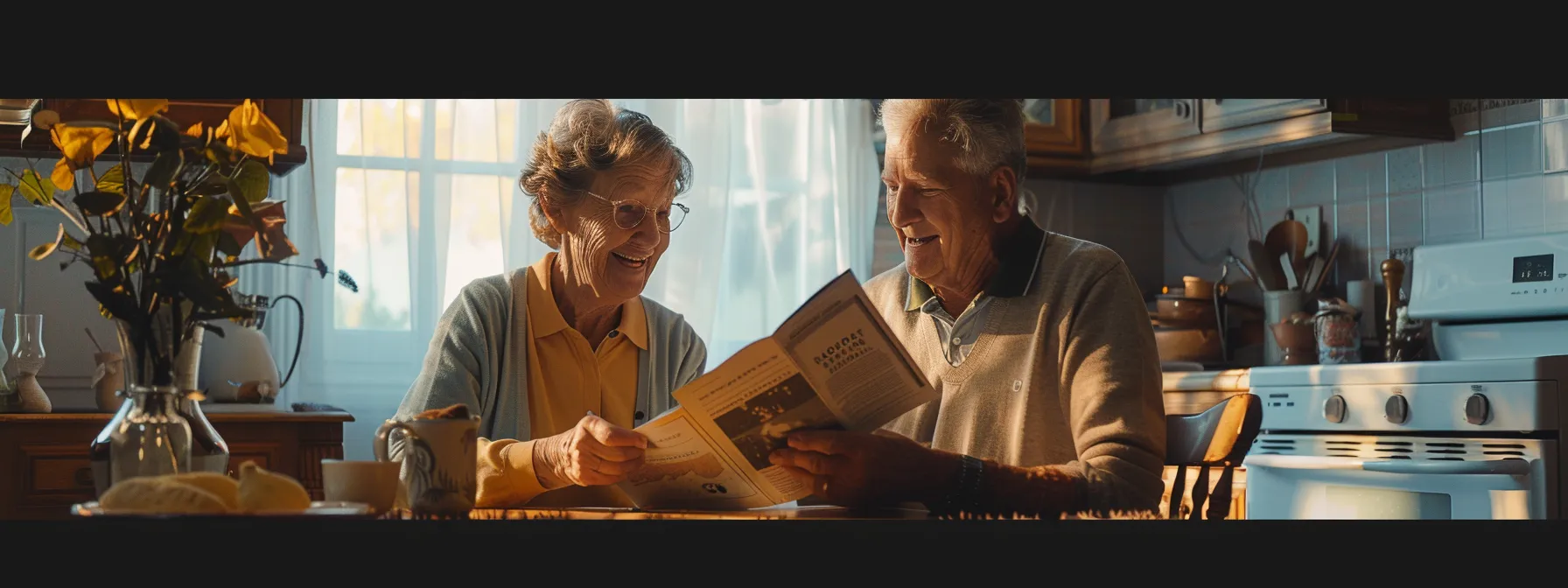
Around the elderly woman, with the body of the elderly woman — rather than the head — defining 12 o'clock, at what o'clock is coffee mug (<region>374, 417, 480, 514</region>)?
The coffee mug is roughly at 2 o'clock from the elderly woman.

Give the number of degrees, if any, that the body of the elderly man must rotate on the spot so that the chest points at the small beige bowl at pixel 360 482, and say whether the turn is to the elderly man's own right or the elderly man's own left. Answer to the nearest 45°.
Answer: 0° — they already face it

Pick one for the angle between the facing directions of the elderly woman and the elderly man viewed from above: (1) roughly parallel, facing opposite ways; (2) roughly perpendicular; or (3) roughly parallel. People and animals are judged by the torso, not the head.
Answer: roughly perpendicular

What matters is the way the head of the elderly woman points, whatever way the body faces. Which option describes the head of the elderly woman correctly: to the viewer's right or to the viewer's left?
to the viewer's right

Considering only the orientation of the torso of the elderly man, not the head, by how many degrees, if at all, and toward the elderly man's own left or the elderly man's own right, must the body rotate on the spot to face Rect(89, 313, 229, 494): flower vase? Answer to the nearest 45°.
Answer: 0° — they already face it

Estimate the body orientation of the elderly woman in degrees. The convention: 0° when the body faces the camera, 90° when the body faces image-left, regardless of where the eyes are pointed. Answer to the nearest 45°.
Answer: approximately 315°
